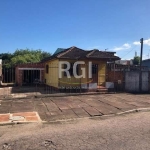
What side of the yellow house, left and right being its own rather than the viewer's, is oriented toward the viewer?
front
